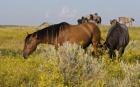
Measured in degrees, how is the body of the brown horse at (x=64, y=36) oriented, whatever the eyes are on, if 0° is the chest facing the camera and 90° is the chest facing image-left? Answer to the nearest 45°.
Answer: approximately 90°
